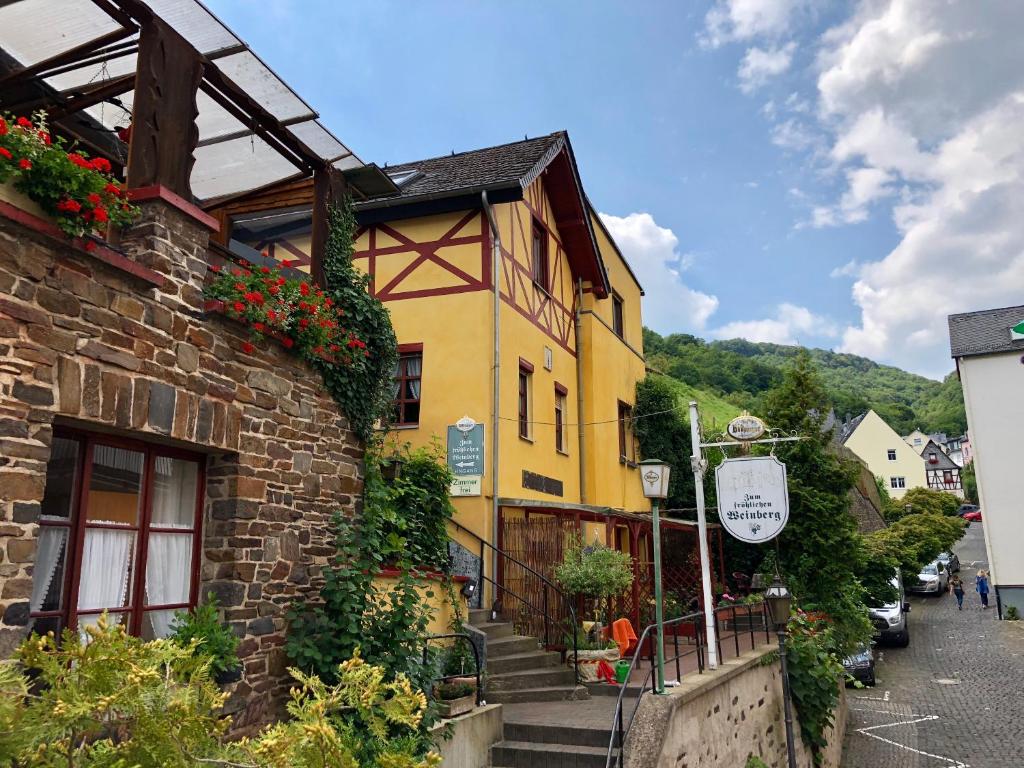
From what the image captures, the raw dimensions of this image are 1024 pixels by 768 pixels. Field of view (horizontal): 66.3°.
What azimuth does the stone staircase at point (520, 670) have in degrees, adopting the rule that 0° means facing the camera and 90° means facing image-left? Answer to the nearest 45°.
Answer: approximately 0°

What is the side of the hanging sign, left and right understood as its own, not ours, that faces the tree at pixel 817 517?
back

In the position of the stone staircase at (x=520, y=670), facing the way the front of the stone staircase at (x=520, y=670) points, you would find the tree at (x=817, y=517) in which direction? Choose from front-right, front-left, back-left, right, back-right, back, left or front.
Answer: back-left

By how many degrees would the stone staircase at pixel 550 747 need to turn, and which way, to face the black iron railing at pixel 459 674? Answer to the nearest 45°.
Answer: approximately 90° to its right

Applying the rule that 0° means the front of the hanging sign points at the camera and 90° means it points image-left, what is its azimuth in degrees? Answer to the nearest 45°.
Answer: approximately 0°

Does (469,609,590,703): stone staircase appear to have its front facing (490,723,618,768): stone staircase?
yes

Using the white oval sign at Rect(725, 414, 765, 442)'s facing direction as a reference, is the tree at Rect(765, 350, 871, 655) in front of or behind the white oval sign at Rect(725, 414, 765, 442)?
behind

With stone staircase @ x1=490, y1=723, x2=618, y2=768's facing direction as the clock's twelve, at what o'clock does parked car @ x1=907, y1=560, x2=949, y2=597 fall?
The parked car is roughly at 7 o'clock from the stone staircase.
